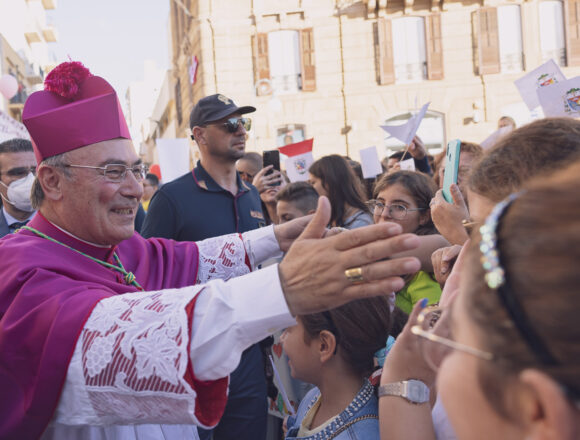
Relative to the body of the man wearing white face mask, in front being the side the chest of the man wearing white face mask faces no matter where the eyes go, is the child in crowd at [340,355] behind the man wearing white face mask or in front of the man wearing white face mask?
in front

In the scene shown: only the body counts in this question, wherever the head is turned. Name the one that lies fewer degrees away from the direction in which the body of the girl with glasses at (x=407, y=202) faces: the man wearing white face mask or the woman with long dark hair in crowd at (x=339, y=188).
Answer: the man wearing white face mask

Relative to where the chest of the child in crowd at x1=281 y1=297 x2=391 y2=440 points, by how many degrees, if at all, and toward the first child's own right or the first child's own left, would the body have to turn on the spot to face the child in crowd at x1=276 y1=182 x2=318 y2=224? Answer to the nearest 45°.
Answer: approximately 90° to the first child's own right

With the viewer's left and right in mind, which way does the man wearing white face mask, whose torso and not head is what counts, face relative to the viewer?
facing the viewer and to the right of the viewer

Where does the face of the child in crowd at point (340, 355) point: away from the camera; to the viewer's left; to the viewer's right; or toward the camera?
to the viewer's left

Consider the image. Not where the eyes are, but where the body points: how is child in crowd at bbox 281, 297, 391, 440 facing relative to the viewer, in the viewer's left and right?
facing to the left of the viewer

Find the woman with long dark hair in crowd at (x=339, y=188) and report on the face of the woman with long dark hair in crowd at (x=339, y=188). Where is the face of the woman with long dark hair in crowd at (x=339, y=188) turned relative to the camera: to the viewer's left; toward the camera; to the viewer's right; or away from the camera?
to the viewer's left

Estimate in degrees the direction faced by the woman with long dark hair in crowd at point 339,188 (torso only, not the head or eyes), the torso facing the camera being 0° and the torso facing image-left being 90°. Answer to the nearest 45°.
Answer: approximately 90°
